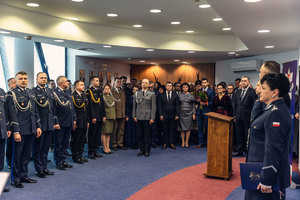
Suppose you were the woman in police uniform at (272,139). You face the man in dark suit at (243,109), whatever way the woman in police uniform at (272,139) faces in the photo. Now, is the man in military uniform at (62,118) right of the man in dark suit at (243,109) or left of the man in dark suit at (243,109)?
left

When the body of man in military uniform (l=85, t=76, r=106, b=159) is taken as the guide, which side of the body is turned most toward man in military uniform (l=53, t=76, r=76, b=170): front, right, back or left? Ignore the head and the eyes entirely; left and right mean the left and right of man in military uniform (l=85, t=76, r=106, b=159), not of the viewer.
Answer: right

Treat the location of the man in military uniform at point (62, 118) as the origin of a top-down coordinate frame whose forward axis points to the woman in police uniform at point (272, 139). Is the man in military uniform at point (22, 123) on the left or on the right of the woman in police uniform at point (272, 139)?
right

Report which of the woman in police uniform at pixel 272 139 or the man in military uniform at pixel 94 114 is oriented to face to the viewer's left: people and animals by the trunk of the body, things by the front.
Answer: the woman in police uniform

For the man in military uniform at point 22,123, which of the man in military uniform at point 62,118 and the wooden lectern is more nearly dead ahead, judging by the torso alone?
the wooden lectern

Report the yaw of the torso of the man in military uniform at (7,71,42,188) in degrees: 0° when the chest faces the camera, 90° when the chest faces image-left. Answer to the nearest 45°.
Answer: approximately 315°

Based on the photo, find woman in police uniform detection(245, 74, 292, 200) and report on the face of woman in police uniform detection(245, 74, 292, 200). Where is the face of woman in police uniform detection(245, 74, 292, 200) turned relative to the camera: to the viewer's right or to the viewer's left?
to the viewer's left

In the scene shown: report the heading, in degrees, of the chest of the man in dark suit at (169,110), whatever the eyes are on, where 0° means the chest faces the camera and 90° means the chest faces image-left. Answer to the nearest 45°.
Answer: approximately 0°

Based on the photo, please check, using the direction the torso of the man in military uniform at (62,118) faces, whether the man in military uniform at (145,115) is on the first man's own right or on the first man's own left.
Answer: on the first man's own left
